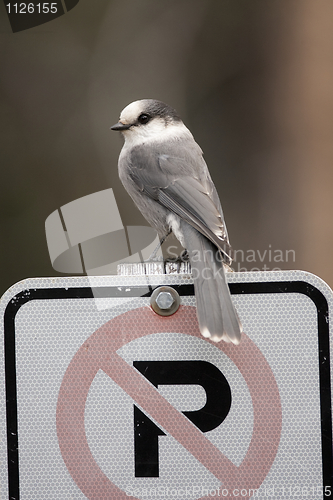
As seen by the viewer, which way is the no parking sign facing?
toward the camera
